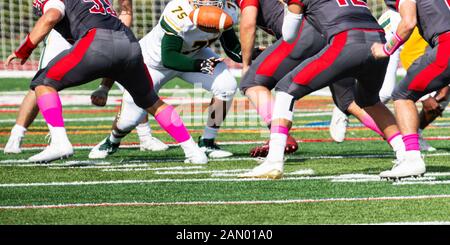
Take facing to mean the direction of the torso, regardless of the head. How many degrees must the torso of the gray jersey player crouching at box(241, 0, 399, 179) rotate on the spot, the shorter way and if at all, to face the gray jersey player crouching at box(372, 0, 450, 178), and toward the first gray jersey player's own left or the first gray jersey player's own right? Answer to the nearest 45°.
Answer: approximately 135° to the first gray jersey player's own right

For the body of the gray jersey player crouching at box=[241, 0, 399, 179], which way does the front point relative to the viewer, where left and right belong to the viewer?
facing away from the viewer and to the left of the viewer

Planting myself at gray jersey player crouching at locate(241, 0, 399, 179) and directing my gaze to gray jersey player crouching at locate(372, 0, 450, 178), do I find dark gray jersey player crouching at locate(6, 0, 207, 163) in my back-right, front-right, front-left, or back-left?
back-left

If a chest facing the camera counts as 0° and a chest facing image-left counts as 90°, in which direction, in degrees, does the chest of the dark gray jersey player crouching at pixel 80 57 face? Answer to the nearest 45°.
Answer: approximately 135°

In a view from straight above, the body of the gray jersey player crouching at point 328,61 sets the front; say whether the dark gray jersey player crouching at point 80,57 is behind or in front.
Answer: in front

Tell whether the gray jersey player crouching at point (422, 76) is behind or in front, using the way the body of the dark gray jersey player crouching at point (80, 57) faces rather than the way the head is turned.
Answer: behind

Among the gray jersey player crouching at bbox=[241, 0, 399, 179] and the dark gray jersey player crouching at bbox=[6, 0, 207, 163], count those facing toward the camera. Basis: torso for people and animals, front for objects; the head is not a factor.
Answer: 0
